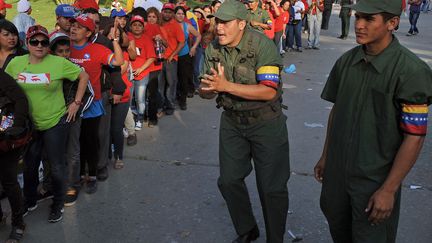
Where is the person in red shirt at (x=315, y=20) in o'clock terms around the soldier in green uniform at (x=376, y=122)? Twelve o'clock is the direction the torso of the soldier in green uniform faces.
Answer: The person in red shirt is roughly at 4 o'clock from the soldier in green uniform.

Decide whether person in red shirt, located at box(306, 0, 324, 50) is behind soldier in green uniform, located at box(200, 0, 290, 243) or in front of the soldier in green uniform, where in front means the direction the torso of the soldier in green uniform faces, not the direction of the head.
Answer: behind

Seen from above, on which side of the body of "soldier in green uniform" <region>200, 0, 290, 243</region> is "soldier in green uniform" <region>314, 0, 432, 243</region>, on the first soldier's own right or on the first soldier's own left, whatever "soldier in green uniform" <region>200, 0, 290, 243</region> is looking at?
on the first soldier's own left

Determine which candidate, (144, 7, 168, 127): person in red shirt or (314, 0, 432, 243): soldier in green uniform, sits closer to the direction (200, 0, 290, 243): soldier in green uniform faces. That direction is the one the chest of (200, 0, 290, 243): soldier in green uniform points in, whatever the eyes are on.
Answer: the soldier in green uniform

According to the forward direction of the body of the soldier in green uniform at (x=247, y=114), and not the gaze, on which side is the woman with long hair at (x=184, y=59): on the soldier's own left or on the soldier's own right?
on the soldier's own right

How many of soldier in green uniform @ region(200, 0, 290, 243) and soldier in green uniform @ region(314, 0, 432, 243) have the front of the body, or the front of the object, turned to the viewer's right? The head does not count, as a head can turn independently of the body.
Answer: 0

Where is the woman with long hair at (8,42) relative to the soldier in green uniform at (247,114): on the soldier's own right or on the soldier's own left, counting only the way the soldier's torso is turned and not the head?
on the soldier's own right

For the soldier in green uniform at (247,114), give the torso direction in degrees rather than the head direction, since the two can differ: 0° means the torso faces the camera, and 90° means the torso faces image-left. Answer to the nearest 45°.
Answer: approximately 45°

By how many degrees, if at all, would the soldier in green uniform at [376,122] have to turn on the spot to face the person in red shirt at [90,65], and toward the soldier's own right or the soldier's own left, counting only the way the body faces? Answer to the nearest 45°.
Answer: approximately 90° to the soldier's own right

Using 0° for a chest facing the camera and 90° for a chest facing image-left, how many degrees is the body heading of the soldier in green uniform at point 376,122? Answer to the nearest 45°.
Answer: approximately 45°
